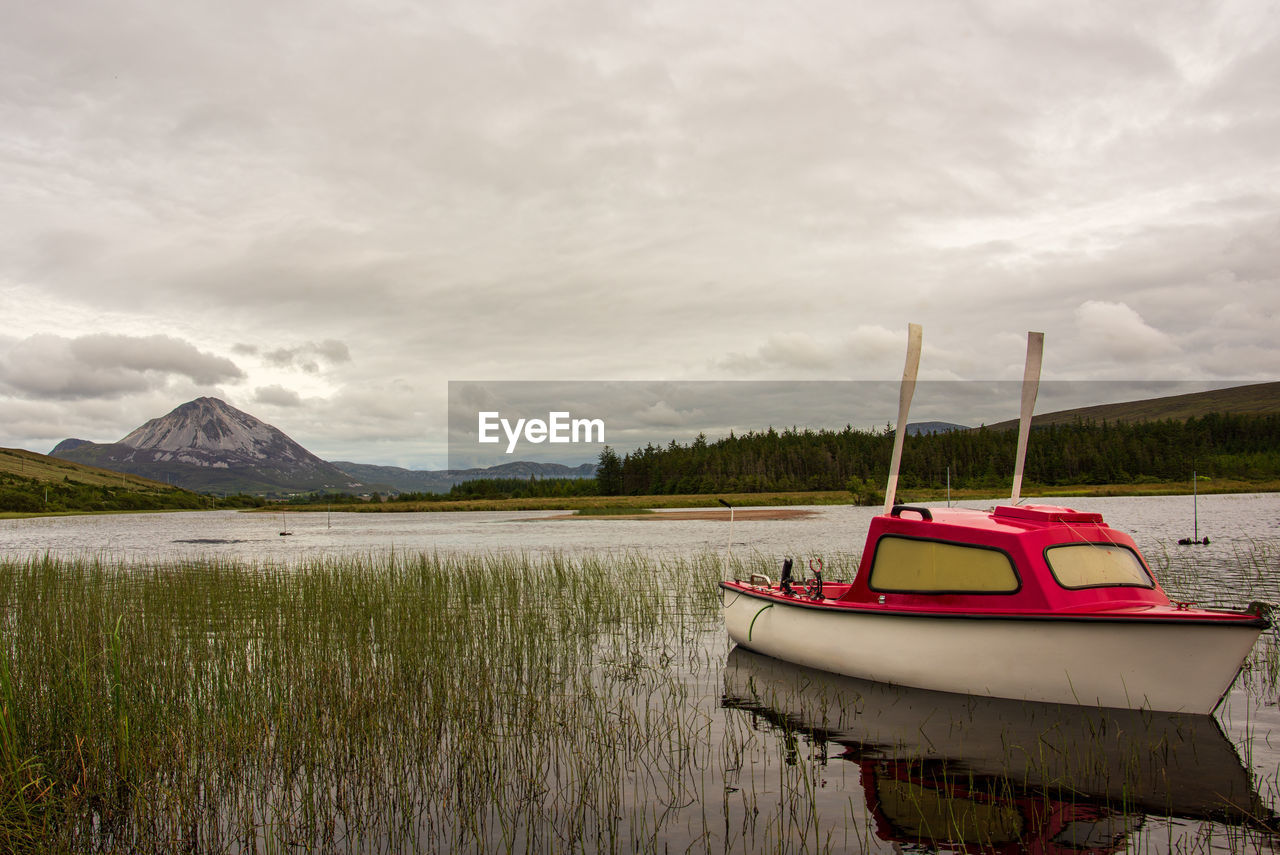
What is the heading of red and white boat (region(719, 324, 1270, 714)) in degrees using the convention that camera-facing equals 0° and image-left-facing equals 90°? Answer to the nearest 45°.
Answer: approximately 315°
